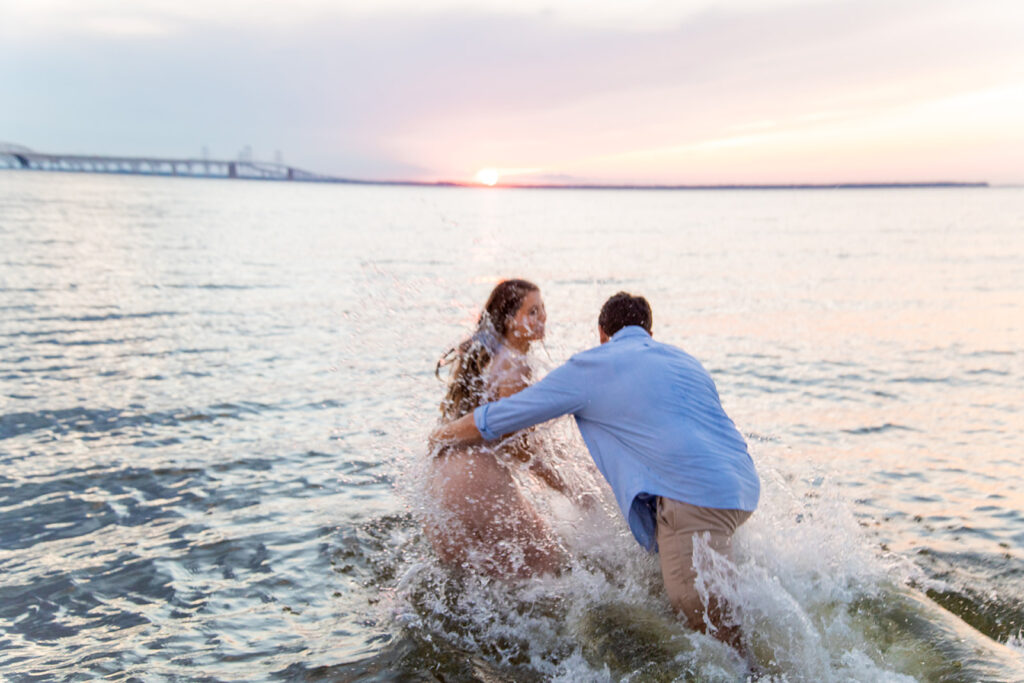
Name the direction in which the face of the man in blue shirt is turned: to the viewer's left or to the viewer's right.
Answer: to the viewer's left

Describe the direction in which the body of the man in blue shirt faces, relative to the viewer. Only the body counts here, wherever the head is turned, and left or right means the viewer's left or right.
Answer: facing away from the viewer and to the left of the viewer
